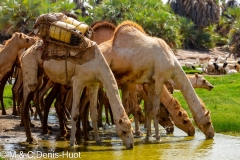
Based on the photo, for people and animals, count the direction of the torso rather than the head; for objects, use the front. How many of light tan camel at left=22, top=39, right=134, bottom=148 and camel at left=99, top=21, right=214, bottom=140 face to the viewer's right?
2

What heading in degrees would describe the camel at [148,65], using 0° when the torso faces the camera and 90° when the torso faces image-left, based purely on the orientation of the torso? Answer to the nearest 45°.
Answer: approximately 270°

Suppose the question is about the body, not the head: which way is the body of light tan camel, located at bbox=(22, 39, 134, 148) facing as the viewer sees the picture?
to the viewer's right

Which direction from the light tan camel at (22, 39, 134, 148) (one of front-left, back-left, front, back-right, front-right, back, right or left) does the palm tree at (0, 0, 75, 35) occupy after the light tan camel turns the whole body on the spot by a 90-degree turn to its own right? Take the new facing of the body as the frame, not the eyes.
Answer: back

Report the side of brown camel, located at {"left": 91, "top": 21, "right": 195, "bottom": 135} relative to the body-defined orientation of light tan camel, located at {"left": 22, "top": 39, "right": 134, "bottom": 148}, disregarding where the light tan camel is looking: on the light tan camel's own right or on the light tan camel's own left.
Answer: on the light tan camel's own left

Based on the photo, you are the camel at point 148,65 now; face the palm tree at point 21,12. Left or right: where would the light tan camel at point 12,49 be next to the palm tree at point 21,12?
left
